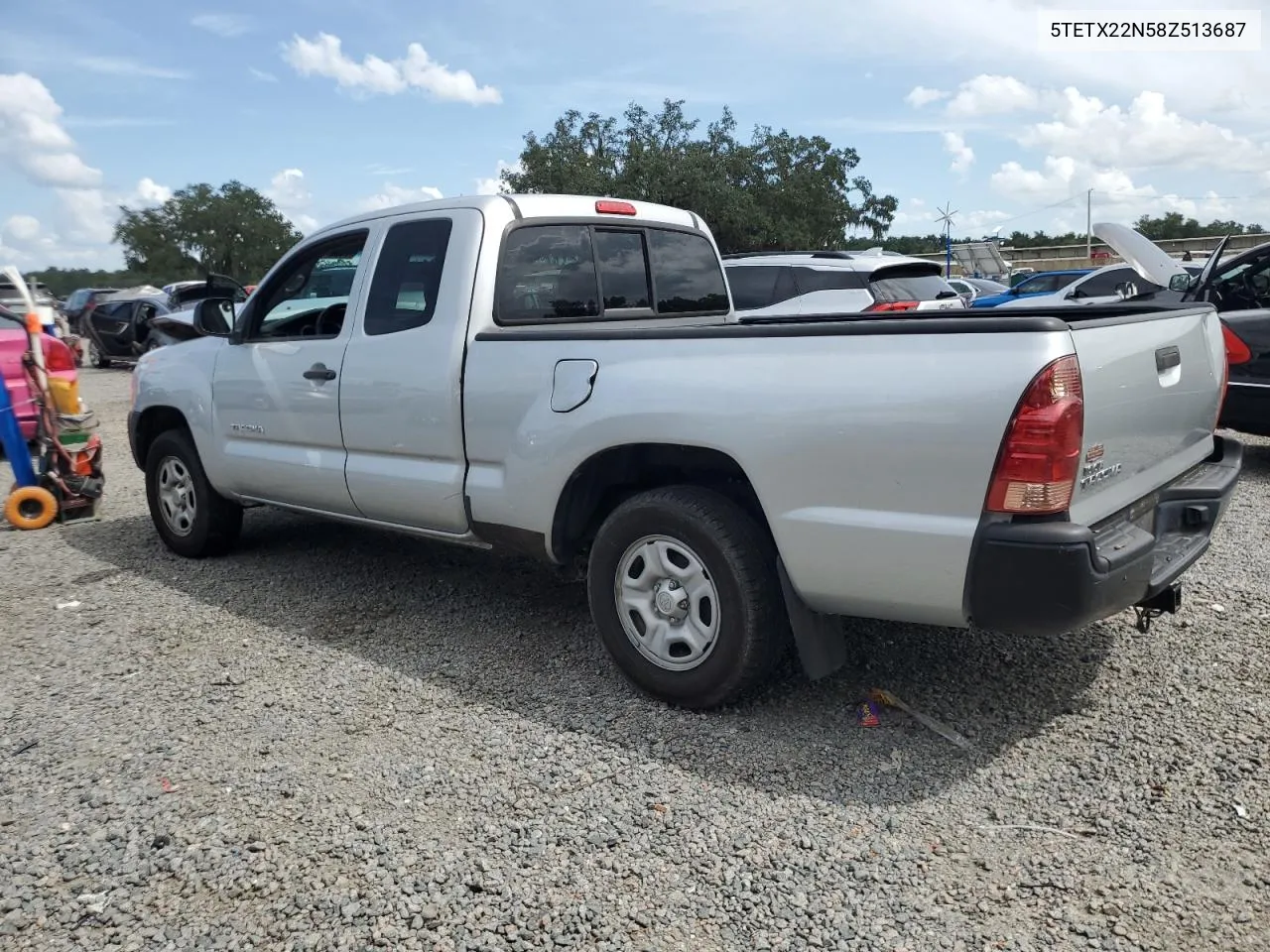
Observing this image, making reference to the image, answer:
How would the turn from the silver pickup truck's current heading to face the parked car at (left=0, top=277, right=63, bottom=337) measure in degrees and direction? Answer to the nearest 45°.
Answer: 0° — it already faces it

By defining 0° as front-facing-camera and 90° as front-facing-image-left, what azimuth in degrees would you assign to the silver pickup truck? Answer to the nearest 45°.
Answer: approximately 135°

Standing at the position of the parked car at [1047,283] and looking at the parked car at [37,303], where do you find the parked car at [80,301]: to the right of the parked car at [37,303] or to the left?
right

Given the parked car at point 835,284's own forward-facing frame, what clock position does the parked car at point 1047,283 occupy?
the parked car at point 1047,283 is roughly at 2 o'clock from the parked car at point 835,284.

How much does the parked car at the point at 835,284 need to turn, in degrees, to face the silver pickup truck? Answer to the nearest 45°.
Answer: approximately 135° to its left

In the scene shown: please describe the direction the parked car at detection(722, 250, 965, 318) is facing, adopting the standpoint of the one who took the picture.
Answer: facing away from the viewer and to the left of the viewer

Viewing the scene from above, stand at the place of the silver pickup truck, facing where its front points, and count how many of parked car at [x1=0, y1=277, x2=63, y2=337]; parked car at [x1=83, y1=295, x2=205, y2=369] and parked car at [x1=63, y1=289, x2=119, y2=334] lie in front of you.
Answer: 3

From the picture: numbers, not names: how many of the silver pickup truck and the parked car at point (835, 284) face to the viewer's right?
0

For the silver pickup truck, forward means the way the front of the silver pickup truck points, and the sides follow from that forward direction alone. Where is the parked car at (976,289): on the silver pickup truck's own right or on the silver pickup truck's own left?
on the silver pickup truck's own right

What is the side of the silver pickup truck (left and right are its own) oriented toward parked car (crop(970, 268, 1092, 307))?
right

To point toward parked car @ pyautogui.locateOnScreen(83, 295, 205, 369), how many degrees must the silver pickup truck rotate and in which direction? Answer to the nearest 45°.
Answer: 0° — it already faces it

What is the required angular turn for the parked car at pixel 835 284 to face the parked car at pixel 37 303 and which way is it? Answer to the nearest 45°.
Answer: approximately 45° to its left

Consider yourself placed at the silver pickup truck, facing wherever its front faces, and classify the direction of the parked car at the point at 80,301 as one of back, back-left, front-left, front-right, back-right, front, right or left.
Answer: front

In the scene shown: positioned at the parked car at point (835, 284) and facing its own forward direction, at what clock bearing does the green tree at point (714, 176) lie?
The green tree is roughly at 1 o'clock from the parked car.

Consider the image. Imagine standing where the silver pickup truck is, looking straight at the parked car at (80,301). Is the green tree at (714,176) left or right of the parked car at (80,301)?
right
